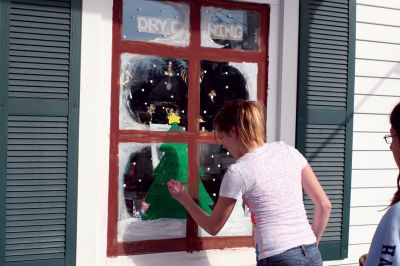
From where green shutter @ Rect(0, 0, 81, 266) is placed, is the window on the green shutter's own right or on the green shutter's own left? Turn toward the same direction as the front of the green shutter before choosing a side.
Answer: on the green shutter's own left

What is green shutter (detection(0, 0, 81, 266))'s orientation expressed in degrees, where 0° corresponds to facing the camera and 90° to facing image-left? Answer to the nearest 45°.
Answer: approximately 0°

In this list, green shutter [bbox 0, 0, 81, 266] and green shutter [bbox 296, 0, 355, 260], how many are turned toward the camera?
2

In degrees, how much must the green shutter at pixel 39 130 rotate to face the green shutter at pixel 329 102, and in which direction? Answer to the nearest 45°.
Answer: approximately 90° to its left

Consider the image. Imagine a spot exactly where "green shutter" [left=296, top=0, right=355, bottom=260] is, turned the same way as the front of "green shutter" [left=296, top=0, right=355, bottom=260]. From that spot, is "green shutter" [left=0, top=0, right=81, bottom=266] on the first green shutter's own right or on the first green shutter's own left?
on the first green shutter's own right

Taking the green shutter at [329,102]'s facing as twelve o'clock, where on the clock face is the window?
The window is roughly at 2 o'clock from the green shutter.

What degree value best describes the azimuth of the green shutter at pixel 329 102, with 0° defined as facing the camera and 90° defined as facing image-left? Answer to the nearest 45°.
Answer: approximately 0°
